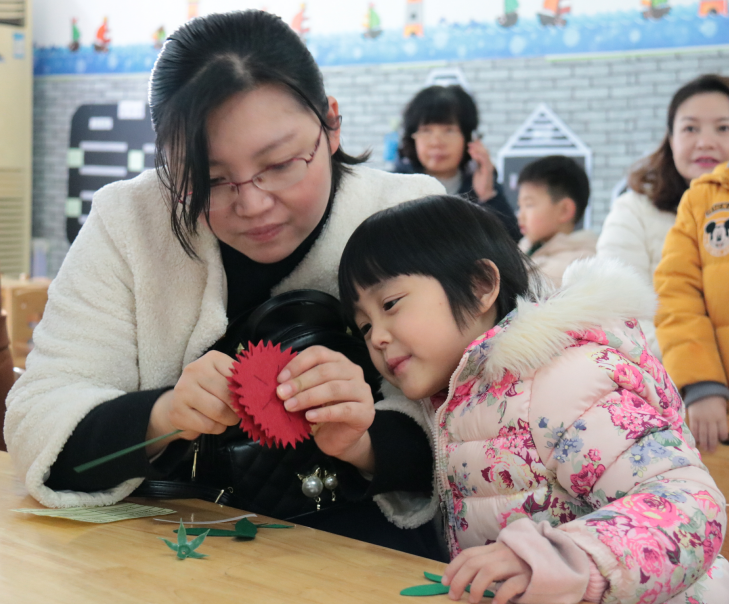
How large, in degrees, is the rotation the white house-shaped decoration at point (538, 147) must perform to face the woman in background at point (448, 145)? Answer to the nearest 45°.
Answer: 0° — it already faces them

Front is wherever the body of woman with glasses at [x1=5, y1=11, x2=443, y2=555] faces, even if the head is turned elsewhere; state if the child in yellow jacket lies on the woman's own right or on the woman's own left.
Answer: on the woman's own left

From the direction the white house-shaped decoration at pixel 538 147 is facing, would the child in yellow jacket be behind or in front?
in front

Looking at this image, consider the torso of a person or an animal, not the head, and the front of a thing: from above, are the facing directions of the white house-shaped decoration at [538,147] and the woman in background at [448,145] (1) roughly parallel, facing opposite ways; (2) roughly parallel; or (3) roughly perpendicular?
roughly parallel

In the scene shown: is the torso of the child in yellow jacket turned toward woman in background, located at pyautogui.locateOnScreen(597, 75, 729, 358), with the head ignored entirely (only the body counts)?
no

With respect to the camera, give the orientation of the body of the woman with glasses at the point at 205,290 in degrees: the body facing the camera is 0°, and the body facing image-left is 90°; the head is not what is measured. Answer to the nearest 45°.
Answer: approximately 0°

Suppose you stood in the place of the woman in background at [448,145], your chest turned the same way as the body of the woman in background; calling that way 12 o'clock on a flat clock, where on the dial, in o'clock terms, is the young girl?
The young girl is roughly at 12 o'clock from the woman in background.

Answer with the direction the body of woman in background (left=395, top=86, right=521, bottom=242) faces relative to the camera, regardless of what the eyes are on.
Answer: toward the camera

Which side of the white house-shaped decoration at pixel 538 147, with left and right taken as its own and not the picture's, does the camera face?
front

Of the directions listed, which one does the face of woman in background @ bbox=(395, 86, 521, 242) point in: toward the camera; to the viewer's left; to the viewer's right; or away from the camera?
toward the camera

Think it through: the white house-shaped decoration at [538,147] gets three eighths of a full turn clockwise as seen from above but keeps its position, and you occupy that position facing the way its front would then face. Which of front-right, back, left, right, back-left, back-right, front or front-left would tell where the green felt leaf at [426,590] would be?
back-left

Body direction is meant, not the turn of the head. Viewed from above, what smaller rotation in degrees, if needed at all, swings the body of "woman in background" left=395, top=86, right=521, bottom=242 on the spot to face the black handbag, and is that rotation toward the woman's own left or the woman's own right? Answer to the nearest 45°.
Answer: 0° — they already face it

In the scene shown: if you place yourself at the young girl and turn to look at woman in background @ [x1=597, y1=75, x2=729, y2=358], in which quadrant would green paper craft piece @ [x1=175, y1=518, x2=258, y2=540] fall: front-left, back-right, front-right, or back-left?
back-left

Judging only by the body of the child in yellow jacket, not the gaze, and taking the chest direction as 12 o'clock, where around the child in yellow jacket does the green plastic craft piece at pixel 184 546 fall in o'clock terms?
The green plastic craft piece is roughly at 2 o'clock from the child in yellow jacket.

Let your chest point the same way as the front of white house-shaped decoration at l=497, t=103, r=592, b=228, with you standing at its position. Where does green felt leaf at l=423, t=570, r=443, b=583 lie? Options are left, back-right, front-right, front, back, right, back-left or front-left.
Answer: front
